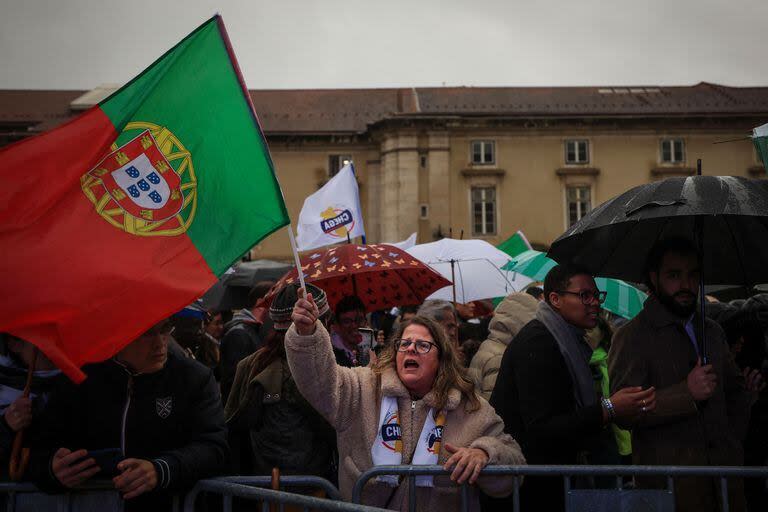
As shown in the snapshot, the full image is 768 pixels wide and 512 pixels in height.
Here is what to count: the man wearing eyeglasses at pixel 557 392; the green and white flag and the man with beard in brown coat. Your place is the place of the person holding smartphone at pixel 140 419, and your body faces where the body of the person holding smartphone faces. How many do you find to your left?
3

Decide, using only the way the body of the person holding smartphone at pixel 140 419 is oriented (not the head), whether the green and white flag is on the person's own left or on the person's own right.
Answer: on the person's own left

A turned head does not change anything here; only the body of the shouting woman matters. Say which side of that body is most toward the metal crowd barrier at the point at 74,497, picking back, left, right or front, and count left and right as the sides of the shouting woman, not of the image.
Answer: right

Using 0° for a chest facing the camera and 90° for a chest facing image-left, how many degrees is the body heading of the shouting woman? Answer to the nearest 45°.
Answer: approximately 0°

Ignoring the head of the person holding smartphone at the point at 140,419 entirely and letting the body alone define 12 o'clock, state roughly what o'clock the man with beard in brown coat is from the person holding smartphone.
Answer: The man with beard in brown coat is roughly at 9 o'clock from the person holding smartphone.
